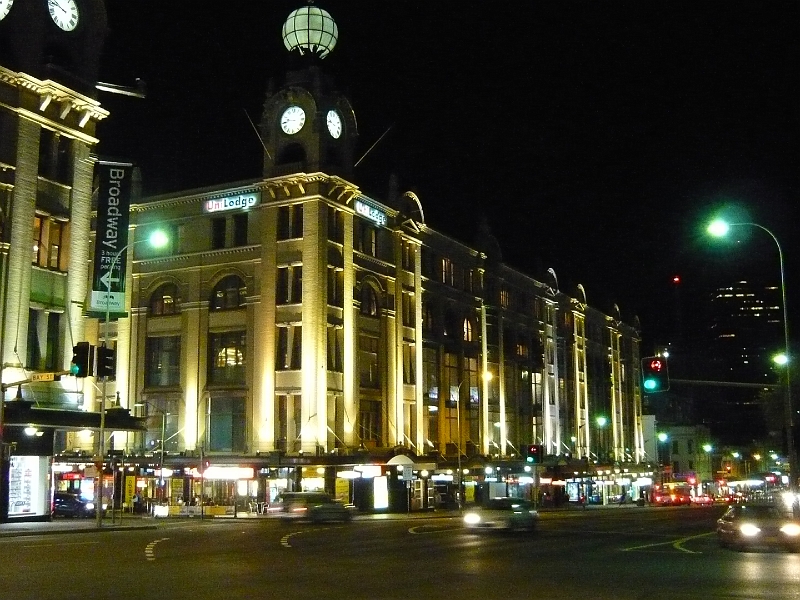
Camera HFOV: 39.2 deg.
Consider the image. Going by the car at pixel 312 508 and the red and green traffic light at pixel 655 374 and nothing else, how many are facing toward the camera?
1

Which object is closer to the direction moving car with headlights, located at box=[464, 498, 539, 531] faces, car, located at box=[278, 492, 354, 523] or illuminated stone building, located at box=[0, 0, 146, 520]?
the illuminated stone building

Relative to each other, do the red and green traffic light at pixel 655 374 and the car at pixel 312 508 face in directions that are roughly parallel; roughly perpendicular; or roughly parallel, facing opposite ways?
roughly perpendicular

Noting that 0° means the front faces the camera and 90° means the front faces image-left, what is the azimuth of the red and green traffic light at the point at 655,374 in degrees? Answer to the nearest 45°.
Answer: approximately 0°

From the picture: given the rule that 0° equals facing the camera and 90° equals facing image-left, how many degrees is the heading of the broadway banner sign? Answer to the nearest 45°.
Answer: approximately 0°
